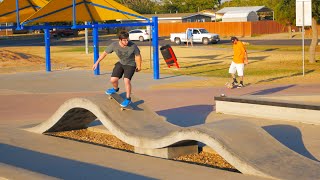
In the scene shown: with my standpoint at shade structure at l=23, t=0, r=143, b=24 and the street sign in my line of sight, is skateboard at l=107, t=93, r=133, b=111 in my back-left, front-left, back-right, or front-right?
front-right

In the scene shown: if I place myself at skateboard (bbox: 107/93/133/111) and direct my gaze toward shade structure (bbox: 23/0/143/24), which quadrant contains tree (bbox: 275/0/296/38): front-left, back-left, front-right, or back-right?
front-right

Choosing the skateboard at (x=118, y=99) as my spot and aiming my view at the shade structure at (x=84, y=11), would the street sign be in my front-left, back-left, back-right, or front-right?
front-right

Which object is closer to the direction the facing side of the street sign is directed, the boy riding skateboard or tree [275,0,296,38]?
the boy riding skateboard

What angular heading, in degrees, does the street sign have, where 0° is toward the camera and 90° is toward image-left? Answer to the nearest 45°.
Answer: approximately 180°

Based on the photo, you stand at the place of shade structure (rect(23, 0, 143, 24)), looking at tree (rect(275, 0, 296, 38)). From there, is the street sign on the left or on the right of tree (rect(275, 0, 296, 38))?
right

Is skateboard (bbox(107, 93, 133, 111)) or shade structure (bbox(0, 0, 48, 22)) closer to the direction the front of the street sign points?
the skateboard

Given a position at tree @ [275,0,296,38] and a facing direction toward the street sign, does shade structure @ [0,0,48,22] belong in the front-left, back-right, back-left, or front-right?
front-right

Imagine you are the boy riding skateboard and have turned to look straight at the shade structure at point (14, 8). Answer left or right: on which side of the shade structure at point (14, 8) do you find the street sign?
right
